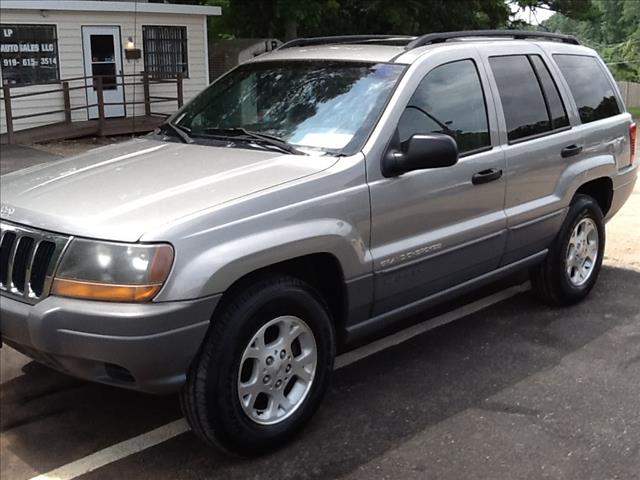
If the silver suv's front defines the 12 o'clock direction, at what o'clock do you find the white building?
The white building is roughly at 4 o'clock from the silver suv.

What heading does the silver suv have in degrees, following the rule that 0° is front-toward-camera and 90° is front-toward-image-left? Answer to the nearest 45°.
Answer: approximately 45°

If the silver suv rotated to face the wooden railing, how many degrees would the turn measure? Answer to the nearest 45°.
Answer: approximately 135° to its right
